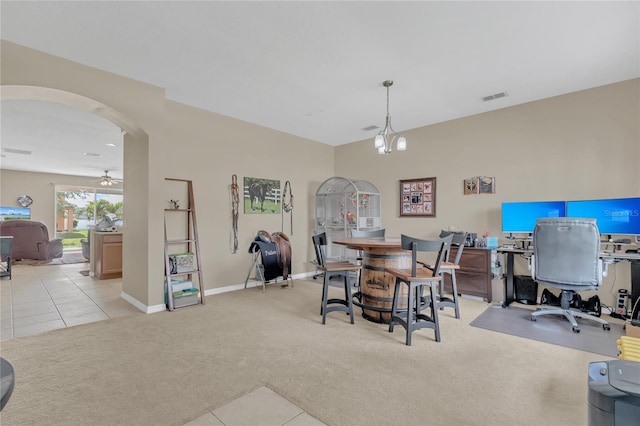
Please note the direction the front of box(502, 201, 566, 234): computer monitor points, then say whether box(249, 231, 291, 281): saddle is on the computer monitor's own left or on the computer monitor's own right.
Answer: on the computer monitor's own right

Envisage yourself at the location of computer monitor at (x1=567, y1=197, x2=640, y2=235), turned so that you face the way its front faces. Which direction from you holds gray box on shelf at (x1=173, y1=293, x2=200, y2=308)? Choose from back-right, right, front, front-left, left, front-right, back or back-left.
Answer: front-right

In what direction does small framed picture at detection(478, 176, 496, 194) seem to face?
toward the camera

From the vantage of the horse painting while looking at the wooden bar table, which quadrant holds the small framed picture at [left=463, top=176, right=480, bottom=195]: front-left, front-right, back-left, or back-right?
front-left

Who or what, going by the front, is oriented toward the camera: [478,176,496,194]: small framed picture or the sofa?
the small framed picture

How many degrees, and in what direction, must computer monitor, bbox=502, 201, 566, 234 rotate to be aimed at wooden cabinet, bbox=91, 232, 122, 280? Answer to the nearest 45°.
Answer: approximately 45° to its right

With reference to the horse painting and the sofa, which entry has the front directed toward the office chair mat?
the horse painting

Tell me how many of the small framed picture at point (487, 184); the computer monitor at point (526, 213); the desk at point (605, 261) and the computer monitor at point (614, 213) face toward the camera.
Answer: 4

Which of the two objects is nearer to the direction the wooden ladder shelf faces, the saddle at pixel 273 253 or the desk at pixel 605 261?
the desk

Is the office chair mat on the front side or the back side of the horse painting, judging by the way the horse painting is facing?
on the front side

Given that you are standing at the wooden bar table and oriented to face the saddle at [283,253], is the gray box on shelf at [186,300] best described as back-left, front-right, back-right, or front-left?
front-left

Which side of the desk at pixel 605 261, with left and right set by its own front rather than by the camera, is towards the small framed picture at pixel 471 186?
right

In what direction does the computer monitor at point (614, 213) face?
toward the camera

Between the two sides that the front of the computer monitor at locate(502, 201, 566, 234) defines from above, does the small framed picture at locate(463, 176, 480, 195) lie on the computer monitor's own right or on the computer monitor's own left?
on the computer monitor's own right

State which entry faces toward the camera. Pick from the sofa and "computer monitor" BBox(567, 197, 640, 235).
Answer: the computer monitor
